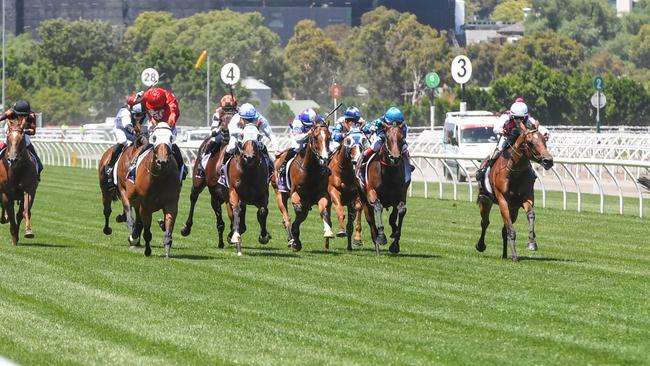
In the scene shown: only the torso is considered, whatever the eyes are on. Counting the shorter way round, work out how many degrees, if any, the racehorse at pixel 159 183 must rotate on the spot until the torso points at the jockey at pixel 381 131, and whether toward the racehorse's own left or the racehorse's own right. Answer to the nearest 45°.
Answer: approximately 90° to the racehorse's own left

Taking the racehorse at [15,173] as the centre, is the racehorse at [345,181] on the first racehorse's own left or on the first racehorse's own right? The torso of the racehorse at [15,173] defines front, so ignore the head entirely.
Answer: on the first racehorse's own left

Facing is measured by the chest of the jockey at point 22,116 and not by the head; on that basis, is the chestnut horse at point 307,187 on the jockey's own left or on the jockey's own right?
on the jockey's own left

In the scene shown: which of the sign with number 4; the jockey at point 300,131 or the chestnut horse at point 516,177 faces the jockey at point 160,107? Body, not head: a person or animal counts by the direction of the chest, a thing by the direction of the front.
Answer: the sign with number 4

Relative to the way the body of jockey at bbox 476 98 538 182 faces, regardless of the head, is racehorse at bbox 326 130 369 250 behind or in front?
behind

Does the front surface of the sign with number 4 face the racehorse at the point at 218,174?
yes

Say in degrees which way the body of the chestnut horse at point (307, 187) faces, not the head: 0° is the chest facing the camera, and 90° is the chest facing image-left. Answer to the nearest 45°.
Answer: approximately 315°
